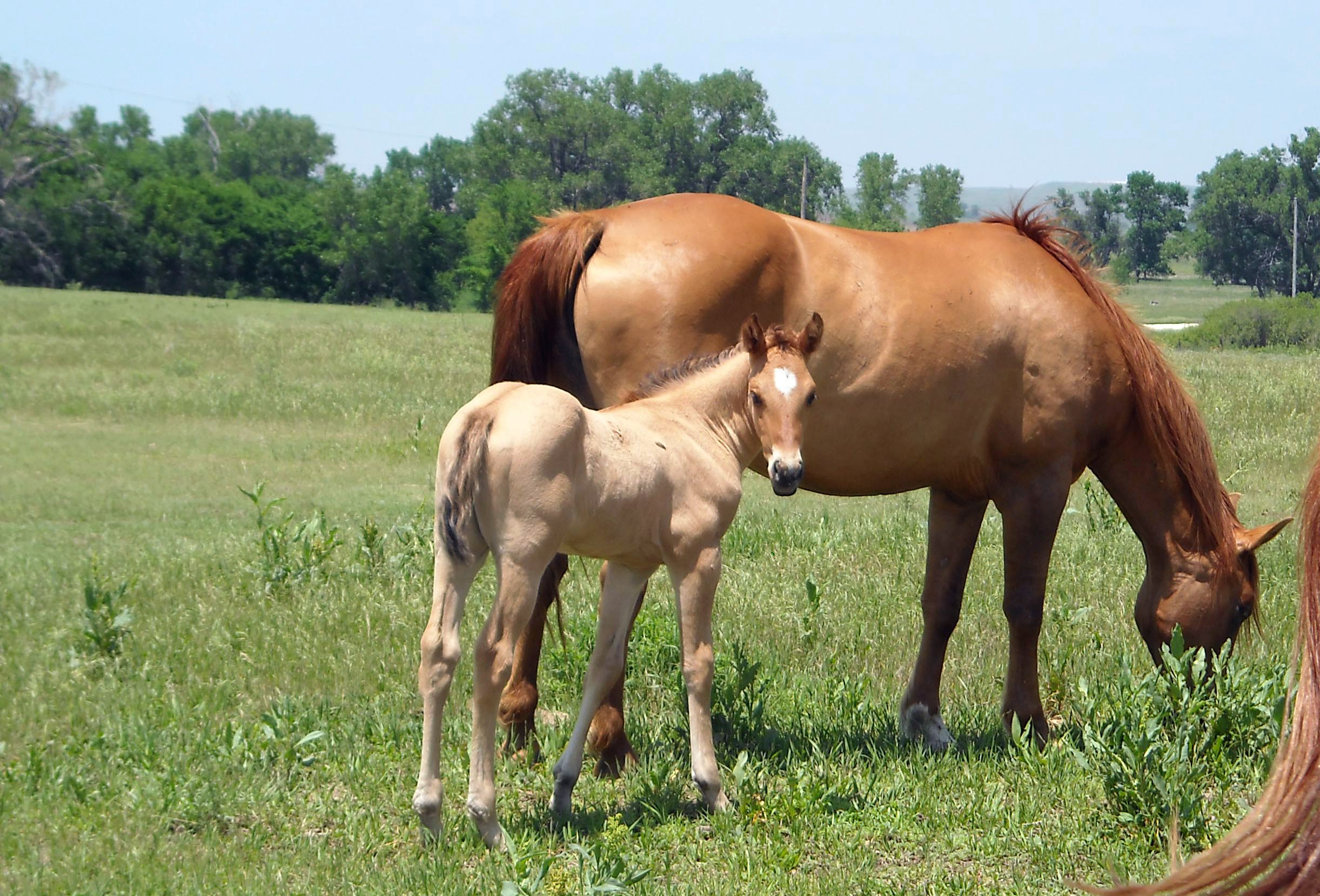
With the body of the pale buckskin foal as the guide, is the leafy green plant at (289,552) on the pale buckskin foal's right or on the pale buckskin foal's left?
on the pale buckskin foal's left

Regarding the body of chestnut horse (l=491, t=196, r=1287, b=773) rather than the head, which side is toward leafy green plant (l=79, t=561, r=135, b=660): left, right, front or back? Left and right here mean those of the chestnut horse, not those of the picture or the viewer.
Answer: back

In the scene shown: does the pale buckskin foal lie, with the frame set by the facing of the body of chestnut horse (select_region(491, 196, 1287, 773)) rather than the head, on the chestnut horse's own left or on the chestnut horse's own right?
on the chestnut horse's own right

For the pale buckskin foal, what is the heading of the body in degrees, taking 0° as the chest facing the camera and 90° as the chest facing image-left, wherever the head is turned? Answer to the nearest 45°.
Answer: approximately 225°

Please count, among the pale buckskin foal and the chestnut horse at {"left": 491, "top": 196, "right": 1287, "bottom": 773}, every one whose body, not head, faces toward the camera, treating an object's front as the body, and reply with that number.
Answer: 0

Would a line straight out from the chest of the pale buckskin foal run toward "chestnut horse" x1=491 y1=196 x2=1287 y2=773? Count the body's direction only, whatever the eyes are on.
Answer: yes

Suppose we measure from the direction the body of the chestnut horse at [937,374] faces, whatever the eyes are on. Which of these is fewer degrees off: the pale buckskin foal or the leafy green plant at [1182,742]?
the leafy green plant

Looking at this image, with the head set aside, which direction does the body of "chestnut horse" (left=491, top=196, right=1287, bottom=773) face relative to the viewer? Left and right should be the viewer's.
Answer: facing to the right of the viewer
